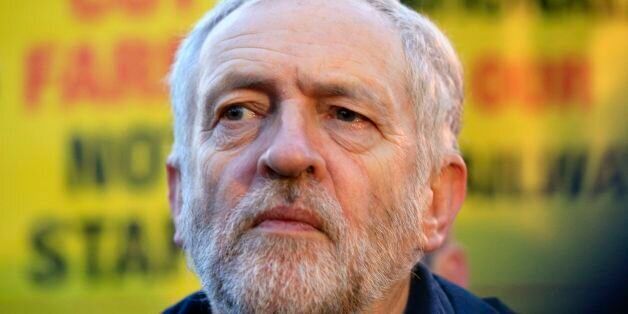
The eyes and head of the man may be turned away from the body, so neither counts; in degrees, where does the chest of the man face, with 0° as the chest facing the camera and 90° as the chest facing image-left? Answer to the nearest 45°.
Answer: approximately 0°
